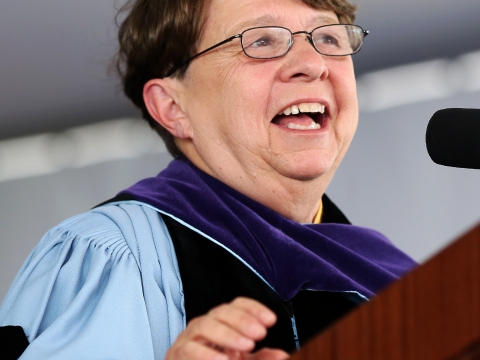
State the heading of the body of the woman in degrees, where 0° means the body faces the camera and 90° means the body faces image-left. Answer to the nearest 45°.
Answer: approximately 315°

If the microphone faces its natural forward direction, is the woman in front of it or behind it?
in front

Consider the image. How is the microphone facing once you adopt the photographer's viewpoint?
facing to the left of the viewer

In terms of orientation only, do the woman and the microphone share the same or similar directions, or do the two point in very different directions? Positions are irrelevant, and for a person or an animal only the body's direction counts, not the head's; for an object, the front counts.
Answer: very different directions

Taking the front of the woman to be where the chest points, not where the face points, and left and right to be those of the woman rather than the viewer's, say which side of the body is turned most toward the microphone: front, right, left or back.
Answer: front

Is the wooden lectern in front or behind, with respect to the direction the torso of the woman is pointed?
in front

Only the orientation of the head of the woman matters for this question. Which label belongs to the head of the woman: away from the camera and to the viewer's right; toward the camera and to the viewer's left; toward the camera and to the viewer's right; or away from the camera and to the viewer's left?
toward the camera and to the viewer's right

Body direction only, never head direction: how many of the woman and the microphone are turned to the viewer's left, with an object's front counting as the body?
1
